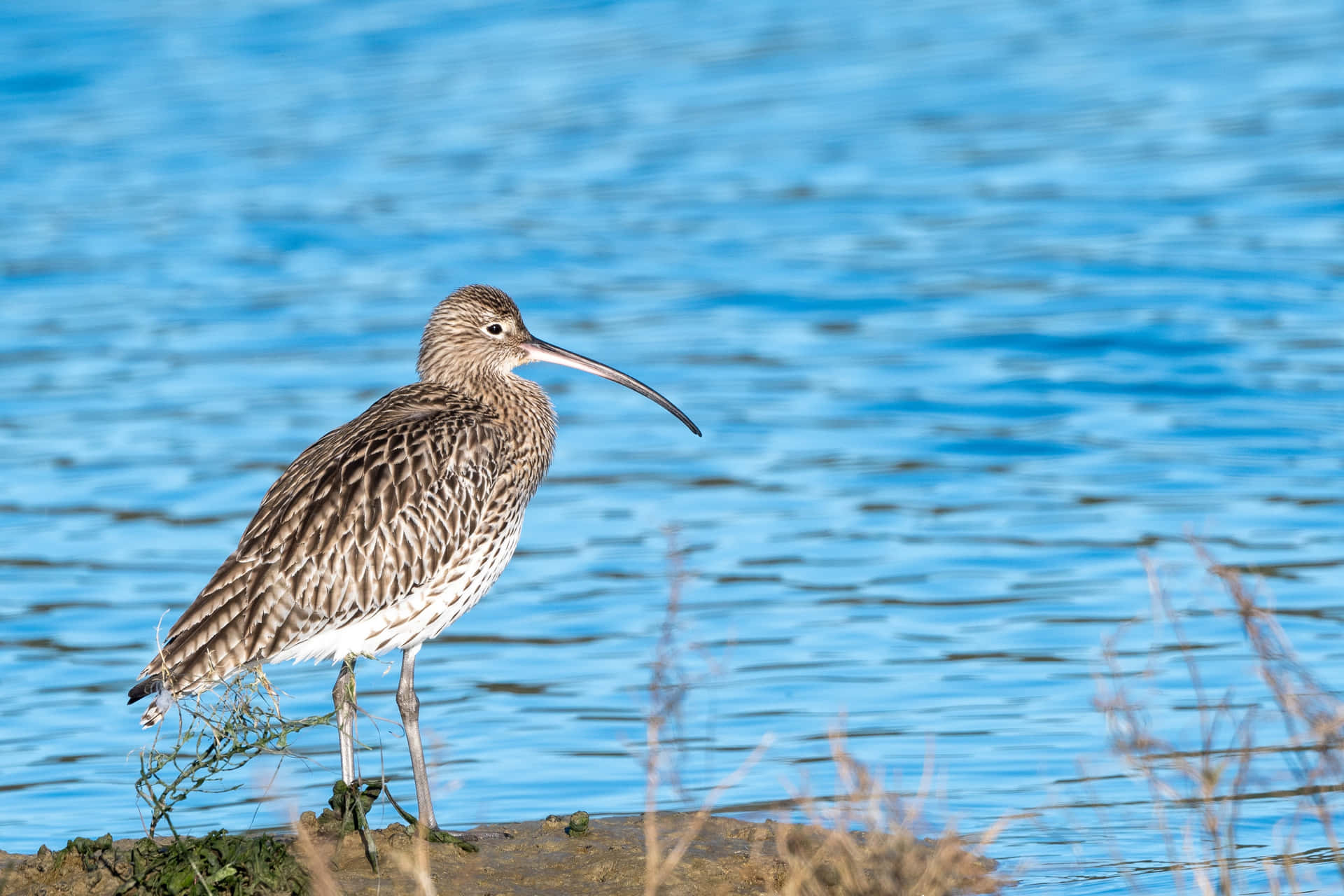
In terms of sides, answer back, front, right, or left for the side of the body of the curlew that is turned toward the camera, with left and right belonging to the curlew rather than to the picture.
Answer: right

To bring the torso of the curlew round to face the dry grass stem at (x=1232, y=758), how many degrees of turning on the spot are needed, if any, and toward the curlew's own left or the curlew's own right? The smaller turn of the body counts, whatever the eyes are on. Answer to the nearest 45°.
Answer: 0° — it already faces it
